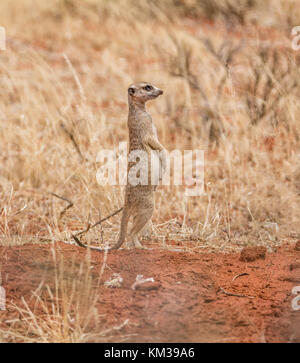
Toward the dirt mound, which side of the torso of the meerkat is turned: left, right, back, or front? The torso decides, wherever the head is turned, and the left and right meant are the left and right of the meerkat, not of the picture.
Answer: front

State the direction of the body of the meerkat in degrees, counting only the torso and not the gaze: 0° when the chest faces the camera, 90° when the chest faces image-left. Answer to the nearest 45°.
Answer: approximately 270°
